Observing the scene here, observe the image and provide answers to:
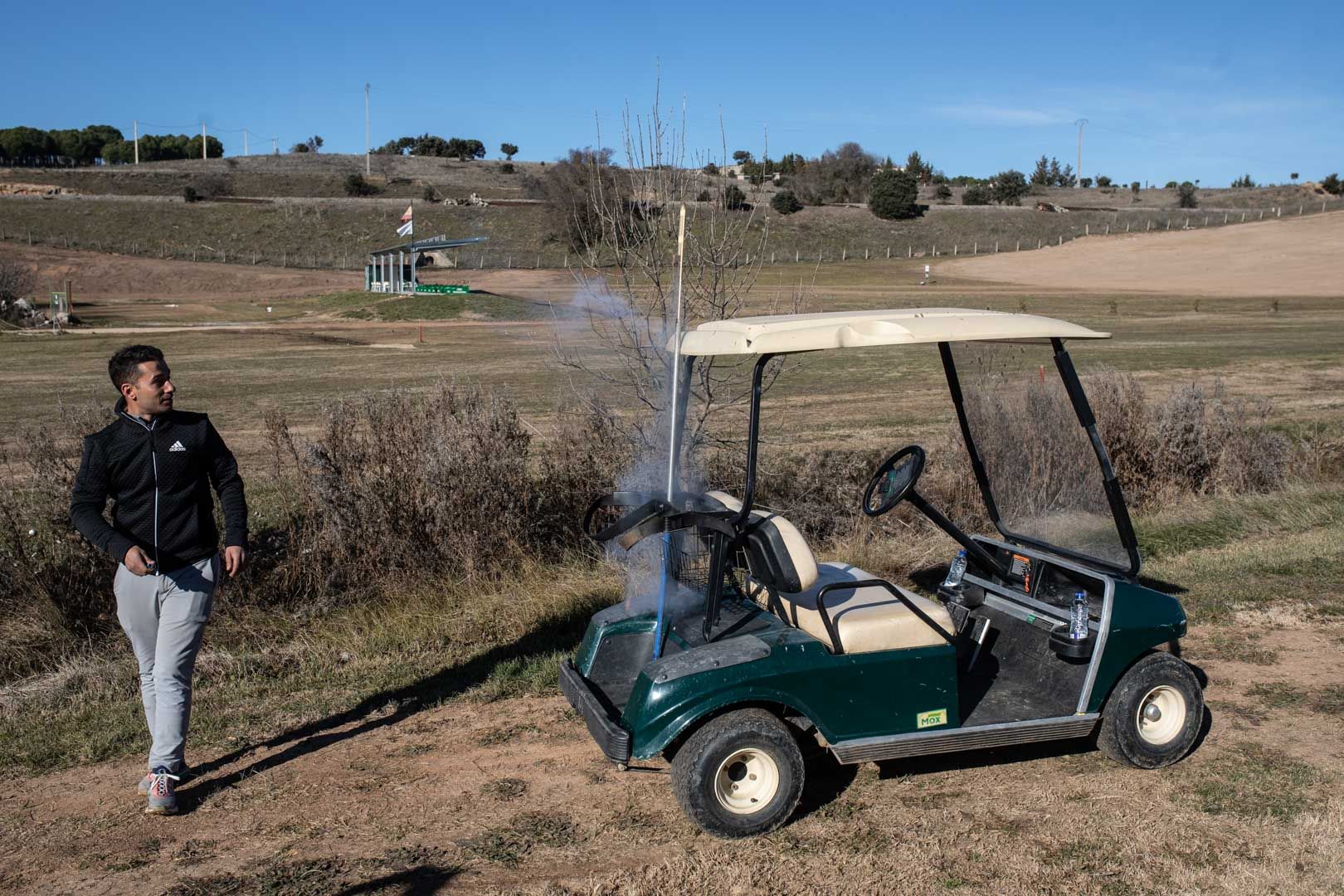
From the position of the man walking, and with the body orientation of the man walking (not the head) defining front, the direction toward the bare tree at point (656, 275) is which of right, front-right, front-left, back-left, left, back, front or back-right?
back-left

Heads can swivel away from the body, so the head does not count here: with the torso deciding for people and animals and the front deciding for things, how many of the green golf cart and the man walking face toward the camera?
1

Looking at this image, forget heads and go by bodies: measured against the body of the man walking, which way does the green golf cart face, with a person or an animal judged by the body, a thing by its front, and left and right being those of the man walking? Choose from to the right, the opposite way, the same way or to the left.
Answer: to the left

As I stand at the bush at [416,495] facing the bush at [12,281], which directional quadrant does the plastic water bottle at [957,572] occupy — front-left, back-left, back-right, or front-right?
back-right

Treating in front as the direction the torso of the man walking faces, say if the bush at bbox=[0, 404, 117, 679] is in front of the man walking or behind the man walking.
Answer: behind

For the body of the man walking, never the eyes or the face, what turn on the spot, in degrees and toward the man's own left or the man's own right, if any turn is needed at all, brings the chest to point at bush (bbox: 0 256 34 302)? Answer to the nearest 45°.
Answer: approximately 180°

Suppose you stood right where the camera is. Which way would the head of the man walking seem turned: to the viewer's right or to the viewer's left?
to the viewer's right

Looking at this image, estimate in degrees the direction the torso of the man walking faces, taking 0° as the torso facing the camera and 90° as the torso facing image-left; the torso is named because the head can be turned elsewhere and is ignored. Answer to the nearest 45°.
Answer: approximately 0°

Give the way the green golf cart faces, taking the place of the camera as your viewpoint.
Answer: facing away from the viewer and to the right of the viewer
